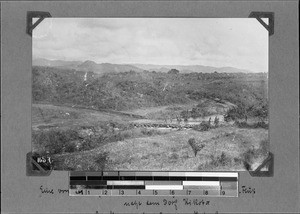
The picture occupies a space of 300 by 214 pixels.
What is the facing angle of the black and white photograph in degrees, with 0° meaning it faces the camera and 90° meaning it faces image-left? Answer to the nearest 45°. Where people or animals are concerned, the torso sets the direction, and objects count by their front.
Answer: approximately 0°
